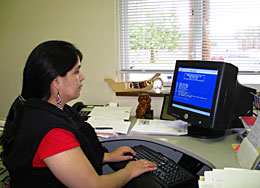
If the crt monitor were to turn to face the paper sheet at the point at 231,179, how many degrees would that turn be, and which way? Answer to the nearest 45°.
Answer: approximately 45° to its left

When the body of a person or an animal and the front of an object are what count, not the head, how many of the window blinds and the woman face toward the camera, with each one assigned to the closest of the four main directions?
1

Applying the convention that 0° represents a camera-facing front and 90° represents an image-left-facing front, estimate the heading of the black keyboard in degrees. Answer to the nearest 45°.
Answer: approximately 45°

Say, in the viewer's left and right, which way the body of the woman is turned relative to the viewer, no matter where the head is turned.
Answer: facing to the right of the viewer

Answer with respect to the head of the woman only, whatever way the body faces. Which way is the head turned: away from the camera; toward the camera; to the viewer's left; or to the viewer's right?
to the viewer's right

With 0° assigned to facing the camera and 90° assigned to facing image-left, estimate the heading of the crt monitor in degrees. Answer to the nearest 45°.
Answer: approximately 45°

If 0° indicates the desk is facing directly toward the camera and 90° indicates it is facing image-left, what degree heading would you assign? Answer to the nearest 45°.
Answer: approximately 45°
